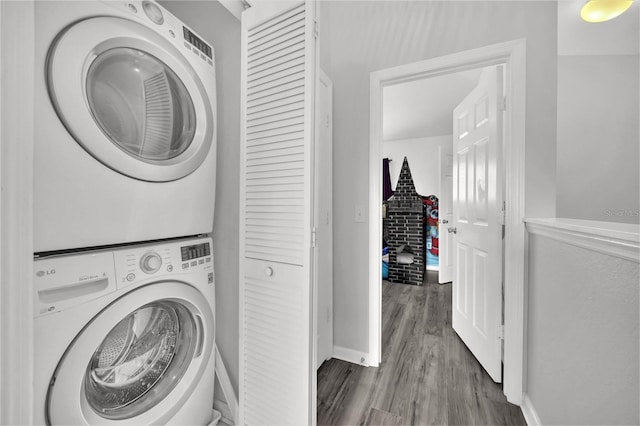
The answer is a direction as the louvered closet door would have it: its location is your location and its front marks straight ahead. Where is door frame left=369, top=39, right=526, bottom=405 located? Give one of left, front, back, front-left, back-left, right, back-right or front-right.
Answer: back-left

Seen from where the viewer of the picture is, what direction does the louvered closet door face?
facing the viewer and to the left of the viewer

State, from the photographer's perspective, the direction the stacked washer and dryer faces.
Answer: facing the viewer and to the right of the viewer

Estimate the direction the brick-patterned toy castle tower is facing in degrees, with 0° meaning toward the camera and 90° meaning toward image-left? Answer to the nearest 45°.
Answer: approximately 0°

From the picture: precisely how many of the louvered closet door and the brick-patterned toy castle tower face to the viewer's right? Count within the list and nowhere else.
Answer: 0

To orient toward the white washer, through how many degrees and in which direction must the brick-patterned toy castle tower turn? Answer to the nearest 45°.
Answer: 0° — it already faces it

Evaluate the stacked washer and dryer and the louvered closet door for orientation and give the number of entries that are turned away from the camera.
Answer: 0

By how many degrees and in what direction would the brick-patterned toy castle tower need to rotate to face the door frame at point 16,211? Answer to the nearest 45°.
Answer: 0° — it already faces it

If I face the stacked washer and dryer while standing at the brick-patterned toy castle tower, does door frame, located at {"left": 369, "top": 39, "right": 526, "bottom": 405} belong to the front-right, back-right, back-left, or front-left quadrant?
front-left

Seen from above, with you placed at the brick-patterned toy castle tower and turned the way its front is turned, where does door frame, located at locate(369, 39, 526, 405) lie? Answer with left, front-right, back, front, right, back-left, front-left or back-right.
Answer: front

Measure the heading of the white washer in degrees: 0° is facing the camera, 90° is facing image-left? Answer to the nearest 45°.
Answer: approximately 315°
